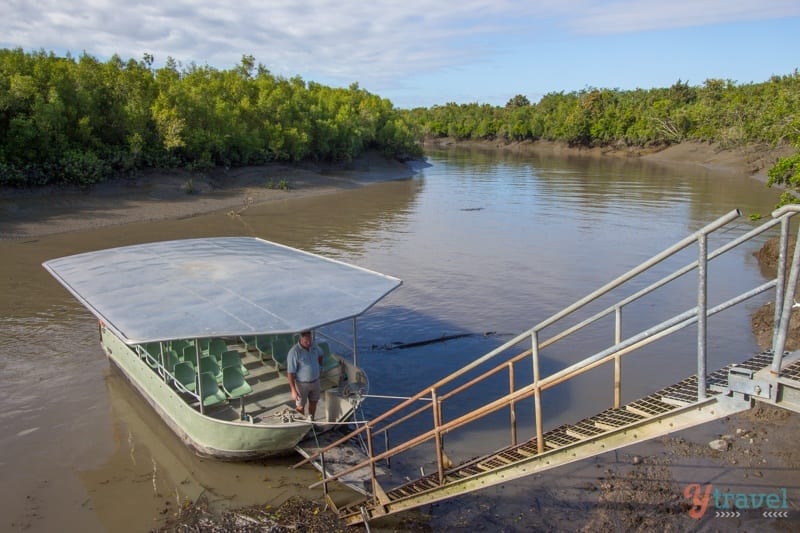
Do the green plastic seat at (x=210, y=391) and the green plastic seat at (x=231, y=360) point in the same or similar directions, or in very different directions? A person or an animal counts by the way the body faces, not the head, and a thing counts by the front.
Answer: same or similar directions

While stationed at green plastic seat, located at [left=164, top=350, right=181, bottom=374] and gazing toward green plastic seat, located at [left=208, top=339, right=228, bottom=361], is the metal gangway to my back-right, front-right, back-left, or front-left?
front-right

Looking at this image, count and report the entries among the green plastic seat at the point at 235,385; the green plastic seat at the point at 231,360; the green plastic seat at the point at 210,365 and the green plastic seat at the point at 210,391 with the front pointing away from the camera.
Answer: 0

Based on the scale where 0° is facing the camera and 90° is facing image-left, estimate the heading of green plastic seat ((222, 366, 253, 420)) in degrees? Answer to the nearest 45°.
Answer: approximately 315°

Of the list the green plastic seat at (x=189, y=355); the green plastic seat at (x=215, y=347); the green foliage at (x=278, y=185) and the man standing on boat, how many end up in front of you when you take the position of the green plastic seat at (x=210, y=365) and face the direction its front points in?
1

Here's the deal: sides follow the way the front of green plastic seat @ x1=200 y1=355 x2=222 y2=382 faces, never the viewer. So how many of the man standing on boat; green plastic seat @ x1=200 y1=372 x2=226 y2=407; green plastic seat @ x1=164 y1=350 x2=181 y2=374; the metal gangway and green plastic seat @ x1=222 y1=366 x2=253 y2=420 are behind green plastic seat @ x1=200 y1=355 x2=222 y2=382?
1

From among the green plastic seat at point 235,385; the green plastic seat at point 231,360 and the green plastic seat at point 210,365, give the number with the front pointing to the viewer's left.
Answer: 0

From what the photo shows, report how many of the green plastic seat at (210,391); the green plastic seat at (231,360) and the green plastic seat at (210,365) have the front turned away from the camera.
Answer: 0

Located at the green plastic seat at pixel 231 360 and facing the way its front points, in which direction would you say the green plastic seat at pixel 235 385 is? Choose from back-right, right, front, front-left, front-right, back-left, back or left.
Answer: front-right

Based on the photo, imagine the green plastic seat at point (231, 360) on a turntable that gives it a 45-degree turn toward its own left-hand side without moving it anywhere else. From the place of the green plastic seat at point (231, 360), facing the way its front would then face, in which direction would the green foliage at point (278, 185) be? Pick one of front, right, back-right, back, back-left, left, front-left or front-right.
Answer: left

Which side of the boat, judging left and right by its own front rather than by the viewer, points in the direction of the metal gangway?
front

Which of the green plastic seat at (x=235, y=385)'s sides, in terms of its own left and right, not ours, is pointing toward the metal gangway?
front

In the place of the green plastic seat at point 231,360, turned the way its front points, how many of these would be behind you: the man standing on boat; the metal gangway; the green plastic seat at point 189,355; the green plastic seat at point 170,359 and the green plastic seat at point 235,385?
2
